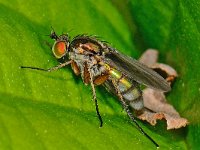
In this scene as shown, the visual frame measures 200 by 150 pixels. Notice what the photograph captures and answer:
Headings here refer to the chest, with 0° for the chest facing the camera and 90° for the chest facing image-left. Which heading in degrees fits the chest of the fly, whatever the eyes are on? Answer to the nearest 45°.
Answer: approximately 90°
